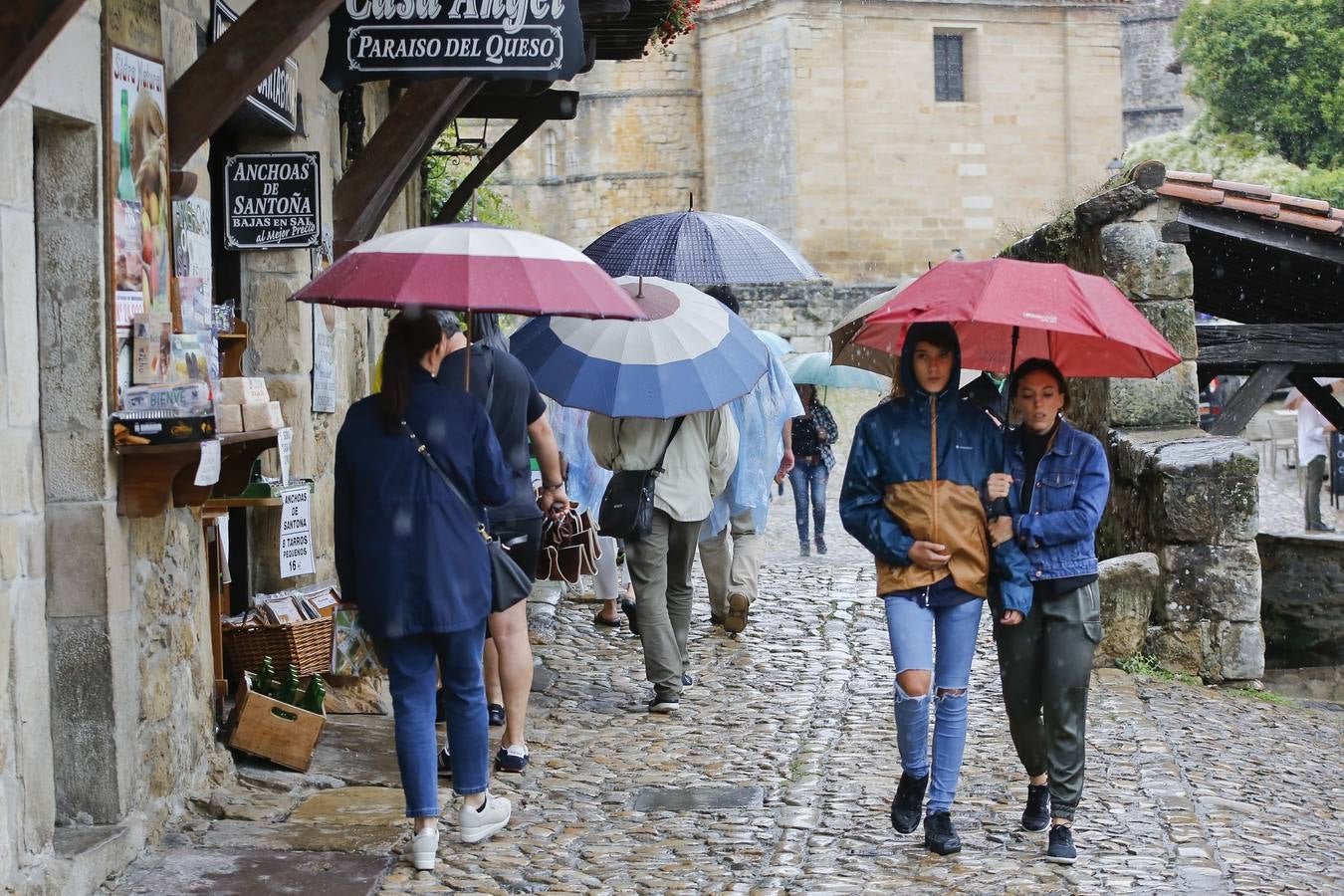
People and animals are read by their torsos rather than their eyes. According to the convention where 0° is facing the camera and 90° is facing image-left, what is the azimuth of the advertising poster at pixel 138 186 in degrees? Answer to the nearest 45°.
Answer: approximately 315°

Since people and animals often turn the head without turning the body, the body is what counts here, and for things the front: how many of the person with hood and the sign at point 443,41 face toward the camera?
2

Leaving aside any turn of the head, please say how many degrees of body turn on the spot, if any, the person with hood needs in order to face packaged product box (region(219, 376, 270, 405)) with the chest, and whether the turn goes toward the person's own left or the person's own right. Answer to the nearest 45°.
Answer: approximately 90° to the person's own right

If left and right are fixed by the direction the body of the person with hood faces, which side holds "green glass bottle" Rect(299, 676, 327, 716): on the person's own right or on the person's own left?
on the person's own right

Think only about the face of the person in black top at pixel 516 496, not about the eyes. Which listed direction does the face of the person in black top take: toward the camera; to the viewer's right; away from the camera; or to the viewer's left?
away from the camera

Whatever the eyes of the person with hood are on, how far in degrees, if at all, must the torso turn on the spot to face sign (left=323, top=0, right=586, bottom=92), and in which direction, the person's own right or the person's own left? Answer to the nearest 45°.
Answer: approximately 135° to the person's own right

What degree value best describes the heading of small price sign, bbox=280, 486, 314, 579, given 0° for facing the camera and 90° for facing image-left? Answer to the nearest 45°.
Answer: approximately 0°

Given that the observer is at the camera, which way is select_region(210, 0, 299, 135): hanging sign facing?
facing the viewer and to the right of the viewer

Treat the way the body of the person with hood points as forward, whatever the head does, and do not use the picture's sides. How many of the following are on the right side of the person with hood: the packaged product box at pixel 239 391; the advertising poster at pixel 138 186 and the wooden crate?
3
